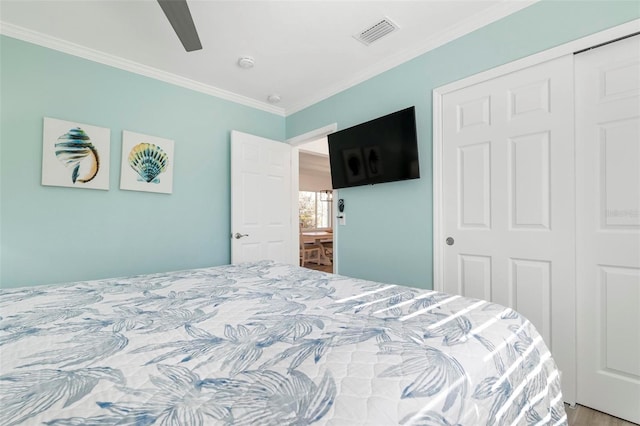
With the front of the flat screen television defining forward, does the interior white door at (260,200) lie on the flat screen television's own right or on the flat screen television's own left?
on the flat screen television's own right

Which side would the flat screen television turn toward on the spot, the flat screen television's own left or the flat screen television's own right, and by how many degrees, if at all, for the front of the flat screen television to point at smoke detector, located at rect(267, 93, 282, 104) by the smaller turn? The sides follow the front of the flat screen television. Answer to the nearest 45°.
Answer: approximately 90° to the flat screen television's own right

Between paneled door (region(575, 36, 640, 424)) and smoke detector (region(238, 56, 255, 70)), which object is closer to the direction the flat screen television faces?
the smoke detector

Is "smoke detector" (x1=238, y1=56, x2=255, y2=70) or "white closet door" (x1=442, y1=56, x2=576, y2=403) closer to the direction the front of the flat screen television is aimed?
the smoke detector

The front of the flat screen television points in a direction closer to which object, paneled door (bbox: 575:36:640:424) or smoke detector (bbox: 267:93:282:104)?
the smoke detector

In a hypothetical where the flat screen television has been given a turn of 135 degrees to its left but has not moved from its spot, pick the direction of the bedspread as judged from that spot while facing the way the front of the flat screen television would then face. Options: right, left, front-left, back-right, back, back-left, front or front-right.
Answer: right

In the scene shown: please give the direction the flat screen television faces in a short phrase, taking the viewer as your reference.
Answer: facing the viewer and to the left of the viewer

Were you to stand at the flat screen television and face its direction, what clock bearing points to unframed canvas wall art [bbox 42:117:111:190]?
The unframed canvas wall art is roughly at 1 o'clock from the flat screen television.

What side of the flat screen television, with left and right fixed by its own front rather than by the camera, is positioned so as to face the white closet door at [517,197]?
left

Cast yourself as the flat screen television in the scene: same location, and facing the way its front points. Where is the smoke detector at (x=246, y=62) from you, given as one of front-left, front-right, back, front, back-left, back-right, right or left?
front-right

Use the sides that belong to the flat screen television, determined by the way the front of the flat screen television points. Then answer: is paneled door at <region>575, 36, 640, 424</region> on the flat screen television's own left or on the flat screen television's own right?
on the flat screen television's own left
